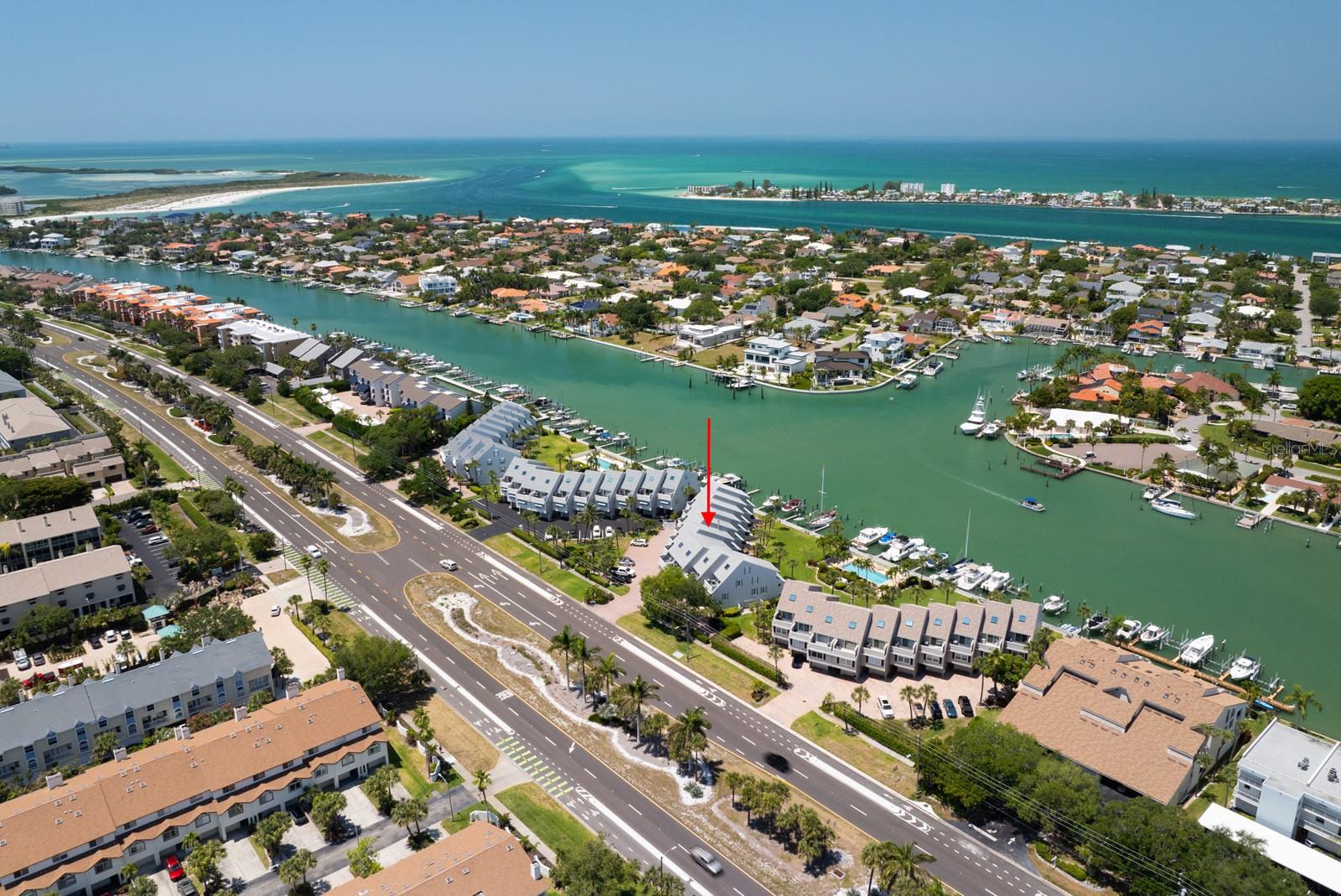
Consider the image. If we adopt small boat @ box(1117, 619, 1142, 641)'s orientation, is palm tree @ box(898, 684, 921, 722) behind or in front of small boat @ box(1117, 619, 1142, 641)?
behind

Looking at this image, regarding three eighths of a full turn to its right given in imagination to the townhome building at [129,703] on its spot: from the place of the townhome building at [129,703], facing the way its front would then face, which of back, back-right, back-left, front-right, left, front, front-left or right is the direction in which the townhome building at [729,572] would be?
back

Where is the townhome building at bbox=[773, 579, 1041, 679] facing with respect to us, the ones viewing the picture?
facing the viewer

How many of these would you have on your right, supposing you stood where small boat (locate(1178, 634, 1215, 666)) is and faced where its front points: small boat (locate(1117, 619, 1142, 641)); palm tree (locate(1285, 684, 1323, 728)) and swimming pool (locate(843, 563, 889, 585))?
1

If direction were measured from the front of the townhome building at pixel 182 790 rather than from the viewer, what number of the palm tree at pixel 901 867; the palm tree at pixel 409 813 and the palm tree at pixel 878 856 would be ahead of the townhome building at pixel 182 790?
3

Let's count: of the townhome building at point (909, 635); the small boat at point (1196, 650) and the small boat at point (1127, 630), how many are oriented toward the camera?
1

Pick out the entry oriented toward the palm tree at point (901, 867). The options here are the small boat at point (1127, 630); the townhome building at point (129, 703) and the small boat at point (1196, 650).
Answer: the townhome building

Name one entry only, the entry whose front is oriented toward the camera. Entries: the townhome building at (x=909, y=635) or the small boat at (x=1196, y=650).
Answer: the townhome building

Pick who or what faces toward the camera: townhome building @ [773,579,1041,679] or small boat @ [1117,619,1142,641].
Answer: the townhome building

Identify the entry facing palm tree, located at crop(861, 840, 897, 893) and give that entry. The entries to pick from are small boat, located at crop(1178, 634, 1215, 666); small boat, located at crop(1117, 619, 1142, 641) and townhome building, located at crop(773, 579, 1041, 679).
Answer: the townhome building

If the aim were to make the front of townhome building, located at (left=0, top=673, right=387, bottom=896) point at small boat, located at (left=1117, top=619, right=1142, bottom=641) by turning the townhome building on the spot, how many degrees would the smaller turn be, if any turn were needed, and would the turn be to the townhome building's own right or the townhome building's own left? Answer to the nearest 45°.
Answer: approximately 45° to the townhome building's own left

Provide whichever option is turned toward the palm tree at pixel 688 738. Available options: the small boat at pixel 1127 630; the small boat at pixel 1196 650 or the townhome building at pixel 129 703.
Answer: the townhome building

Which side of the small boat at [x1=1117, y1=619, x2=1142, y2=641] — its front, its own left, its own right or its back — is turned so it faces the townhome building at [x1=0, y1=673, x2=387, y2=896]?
back

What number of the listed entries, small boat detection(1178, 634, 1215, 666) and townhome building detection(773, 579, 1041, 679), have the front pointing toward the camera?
1

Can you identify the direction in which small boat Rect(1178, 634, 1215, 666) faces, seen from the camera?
facing away from the viewer and to the right of the viewer

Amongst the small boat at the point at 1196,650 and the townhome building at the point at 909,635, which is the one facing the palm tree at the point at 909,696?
the townhome building

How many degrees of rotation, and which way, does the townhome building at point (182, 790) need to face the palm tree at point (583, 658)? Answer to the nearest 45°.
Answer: approximately 45° to its left

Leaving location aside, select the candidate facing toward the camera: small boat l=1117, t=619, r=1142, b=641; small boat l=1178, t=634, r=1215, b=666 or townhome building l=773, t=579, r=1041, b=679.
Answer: the townhome building

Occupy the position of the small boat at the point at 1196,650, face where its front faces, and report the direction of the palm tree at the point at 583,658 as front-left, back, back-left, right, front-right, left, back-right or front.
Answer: back

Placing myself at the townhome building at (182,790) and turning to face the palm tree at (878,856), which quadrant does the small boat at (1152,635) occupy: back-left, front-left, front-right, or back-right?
front-left
